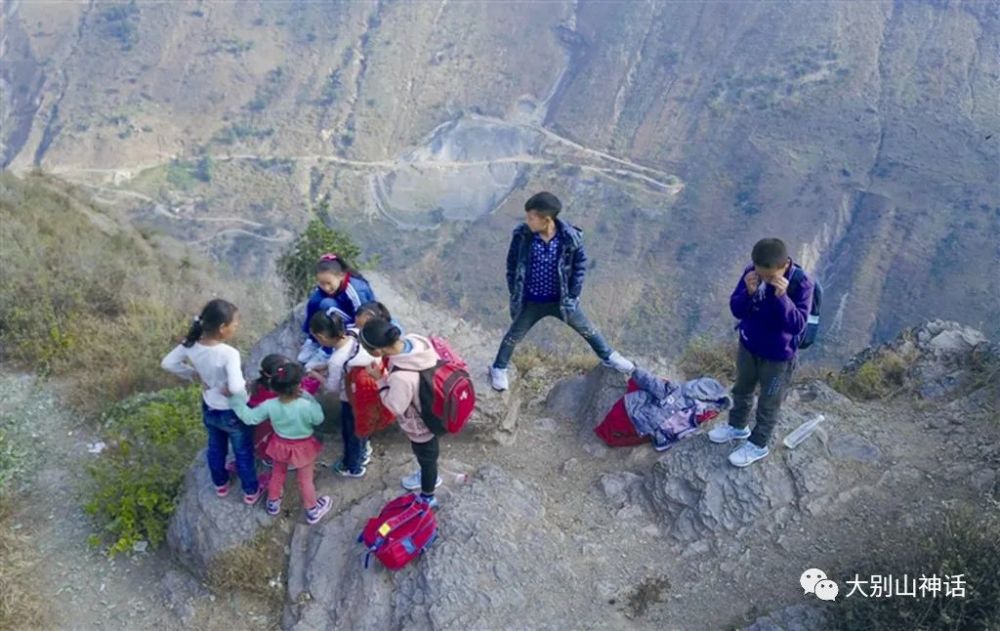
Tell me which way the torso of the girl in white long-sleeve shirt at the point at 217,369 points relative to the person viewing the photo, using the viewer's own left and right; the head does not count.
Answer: facing away from the viewer and to the right of the viewer

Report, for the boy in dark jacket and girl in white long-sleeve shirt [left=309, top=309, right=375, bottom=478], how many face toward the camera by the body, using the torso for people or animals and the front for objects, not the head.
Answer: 1

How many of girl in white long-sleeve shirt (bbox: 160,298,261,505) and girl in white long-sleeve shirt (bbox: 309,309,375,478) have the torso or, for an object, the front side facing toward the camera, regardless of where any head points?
0

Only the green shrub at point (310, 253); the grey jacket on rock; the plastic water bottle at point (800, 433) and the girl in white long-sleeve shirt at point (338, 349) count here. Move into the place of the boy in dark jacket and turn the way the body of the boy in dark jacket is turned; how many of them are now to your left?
2

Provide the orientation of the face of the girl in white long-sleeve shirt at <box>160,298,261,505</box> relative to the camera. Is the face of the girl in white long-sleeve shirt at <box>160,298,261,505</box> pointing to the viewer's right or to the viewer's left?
to the viewer's right

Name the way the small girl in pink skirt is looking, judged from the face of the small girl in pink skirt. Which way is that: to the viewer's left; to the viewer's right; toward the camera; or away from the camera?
away from the camera
